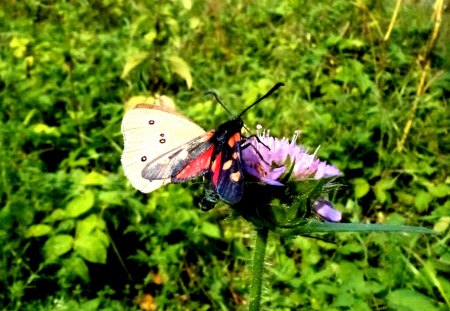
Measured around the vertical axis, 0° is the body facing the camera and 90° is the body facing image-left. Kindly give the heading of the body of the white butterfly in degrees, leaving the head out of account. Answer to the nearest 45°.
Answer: approximately 270°

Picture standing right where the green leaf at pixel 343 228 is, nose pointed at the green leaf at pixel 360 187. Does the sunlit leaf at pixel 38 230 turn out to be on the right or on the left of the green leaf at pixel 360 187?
left

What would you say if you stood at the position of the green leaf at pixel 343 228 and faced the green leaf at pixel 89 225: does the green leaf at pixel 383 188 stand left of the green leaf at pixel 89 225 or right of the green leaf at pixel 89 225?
right

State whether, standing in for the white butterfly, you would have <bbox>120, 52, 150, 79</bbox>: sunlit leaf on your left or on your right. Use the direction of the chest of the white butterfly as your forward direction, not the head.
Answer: on your left

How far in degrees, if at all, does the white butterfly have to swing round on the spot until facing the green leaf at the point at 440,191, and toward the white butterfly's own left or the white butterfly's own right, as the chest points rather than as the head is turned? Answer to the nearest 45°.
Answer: approximately 45° to the white butterfly's own left

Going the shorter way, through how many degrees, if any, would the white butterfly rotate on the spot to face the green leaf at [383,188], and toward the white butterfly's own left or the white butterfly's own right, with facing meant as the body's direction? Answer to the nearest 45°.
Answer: approximately 45° to the white butterfly's own left
